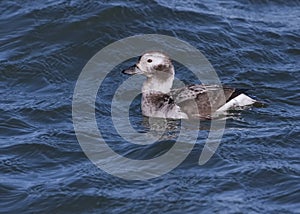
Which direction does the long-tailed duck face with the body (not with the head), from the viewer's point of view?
to the viewer's left
